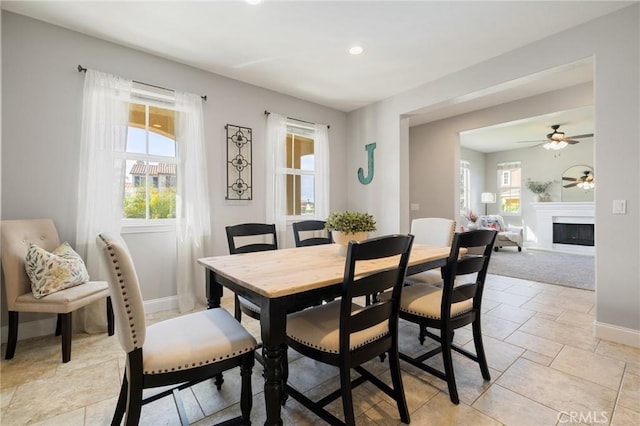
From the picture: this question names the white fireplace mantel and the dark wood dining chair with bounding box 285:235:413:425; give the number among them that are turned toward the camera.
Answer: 1

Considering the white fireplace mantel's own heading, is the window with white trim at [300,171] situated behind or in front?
in front

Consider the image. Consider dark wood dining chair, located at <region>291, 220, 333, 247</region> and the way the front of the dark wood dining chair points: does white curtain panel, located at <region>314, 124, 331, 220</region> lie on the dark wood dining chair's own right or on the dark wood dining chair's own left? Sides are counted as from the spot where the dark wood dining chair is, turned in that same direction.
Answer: on the dark wood dining chair's own left

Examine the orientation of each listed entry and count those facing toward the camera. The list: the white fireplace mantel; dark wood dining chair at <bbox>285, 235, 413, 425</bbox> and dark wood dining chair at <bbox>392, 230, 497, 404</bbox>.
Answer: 1

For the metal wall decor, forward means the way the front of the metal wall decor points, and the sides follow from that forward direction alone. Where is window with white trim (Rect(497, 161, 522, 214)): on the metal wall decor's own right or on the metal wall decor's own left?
on the metal wall decor's own left

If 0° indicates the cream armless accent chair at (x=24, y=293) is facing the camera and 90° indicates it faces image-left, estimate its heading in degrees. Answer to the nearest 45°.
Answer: approximately 315°

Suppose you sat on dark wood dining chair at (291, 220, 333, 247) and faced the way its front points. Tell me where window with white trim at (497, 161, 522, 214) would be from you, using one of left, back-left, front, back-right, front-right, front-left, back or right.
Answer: left

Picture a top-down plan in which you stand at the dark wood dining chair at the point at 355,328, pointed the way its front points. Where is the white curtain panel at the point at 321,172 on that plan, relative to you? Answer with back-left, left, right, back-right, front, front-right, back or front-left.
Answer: front-right

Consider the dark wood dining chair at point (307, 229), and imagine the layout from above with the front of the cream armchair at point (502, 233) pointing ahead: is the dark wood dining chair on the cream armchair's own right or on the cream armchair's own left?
on the cream armchair's own right

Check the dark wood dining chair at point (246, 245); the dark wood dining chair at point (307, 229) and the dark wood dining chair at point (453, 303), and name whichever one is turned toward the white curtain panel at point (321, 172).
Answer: the dark wood dining chair at point (453, 303)

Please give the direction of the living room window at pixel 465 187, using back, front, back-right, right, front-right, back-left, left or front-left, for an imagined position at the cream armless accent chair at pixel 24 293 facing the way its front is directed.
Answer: front-left

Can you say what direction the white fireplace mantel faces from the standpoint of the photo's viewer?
facing the viewer

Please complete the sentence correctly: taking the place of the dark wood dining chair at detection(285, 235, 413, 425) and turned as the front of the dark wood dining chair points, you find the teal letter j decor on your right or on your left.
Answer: on your right

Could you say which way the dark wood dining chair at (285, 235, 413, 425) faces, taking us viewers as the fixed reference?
facing away from the viewer and to the left of the viewer

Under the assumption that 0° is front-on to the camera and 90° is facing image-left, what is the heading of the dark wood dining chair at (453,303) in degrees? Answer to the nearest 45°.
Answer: approximately 135°
